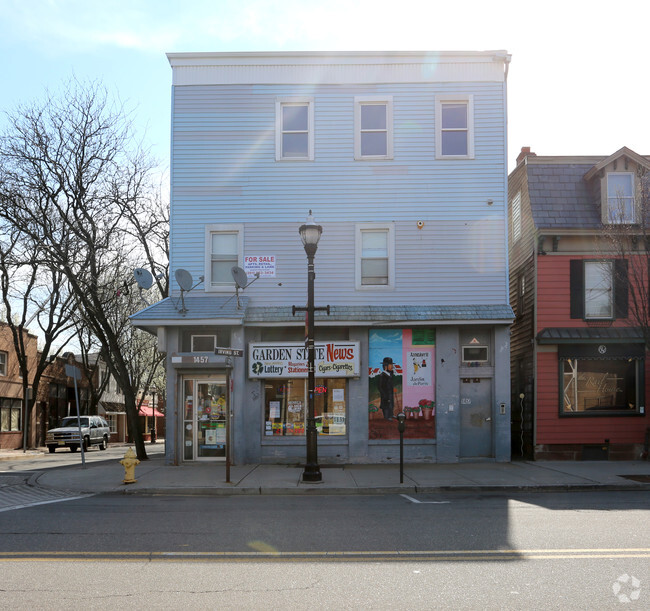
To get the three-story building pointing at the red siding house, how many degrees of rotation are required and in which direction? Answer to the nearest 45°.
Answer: approximately 90° to its left

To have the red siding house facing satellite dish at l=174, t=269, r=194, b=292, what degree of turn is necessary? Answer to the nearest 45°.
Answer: approximately 45° to its right

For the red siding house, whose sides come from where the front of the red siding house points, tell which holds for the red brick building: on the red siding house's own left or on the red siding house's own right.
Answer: on the red siding house's own right

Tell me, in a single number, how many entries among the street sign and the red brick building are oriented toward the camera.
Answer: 2

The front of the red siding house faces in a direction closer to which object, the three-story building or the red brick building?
the three-story building
